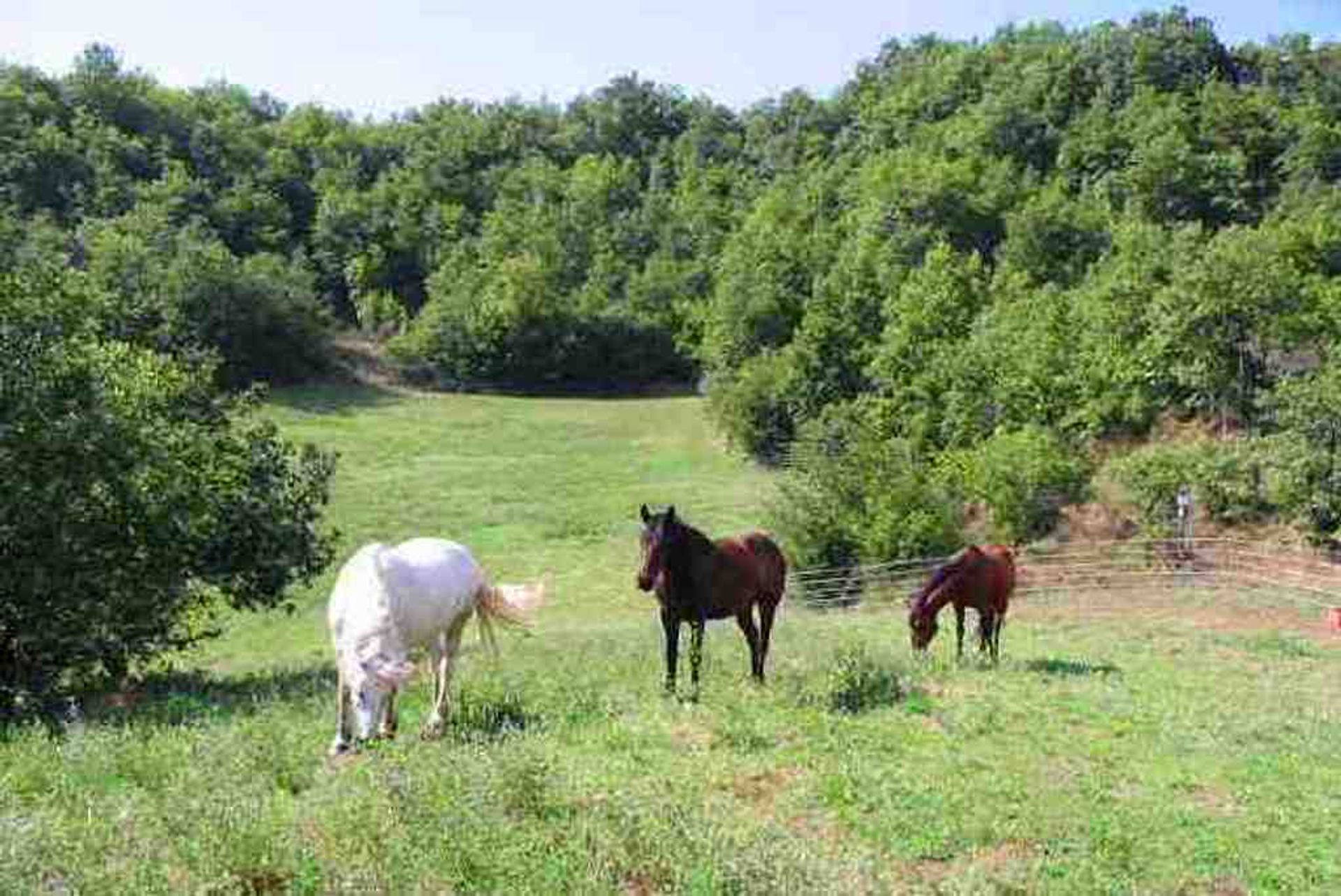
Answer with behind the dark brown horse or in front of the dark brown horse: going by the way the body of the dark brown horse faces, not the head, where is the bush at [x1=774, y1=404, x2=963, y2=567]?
behind

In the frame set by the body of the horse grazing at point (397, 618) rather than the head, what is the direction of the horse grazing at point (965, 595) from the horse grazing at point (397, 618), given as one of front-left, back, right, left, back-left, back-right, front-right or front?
back

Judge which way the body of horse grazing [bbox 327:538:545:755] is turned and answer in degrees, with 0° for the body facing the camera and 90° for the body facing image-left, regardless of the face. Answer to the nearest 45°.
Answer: approximately 45°

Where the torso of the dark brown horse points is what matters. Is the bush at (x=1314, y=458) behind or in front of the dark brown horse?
behind

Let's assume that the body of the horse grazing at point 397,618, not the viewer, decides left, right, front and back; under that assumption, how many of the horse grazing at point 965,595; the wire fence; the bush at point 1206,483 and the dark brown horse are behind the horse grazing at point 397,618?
4

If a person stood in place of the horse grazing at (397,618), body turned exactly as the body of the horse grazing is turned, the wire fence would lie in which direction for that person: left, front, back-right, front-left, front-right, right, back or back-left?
back

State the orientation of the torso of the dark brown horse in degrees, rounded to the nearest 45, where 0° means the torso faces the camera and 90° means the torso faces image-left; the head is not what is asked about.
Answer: approximately 45°

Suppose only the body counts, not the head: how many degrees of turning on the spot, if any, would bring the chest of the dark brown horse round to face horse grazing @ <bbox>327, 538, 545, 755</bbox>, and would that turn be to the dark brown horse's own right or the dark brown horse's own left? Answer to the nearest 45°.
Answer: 0° — it already faces it

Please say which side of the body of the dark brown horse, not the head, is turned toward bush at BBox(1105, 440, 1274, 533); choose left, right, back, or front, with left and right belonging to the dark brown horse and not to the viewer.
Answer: back

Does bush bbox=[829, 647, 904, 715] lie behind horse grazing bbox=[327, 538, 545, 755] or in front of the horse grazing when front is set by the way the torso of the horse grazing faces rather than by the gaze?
behind

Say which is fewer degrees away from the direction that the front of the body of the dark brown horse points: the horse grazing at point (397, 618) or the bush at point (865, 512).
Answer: the horse grazing

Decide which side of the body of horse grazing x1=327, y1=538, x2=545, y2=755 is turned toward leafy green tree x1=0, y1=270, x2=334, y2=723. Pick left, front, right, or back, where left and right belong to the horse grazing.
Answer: right
